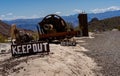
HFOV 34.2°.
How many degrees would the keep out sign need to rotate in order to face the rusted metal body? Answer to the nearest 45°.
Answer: approximately 180°

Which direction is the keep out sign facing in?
toward the camera

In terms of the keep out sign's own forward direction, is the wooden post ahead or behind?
behind
